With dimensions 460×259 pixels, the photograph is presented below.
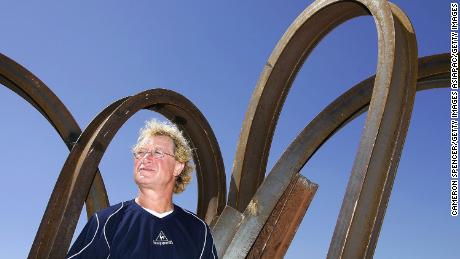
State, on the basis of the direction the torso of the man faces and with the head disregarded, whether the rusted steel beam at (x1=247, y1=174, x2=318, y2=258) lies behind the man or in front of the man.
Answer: behind

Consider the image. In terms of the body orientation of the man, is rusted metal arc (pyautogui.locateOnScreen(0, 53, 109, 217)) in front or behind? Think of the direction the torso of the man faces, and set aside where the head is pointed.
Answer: behind

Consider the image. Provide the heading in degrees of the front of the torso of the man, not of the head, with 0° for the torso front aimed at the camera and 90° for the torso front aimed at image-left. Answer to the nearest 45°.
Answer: approximately 0°

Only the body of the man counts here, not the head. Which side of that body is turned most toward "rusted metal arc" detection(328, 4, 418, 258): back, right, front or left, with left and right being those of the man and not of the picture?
left

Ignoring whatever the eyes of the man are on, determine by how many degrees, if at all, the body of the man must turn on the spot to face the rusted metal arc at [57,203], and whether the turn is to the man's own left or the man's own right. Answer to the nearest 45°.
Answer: approximately 180°

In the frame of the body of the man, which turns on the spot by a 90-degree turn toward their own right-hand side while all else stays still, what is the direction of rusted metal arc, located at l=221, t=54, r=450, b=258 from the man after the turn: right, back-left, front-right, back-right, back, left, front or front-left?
back-right

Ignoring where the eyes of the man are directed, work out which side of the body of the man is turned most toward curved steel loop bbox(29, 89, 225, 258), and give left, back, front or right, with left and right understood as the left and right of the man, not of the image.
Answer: back
